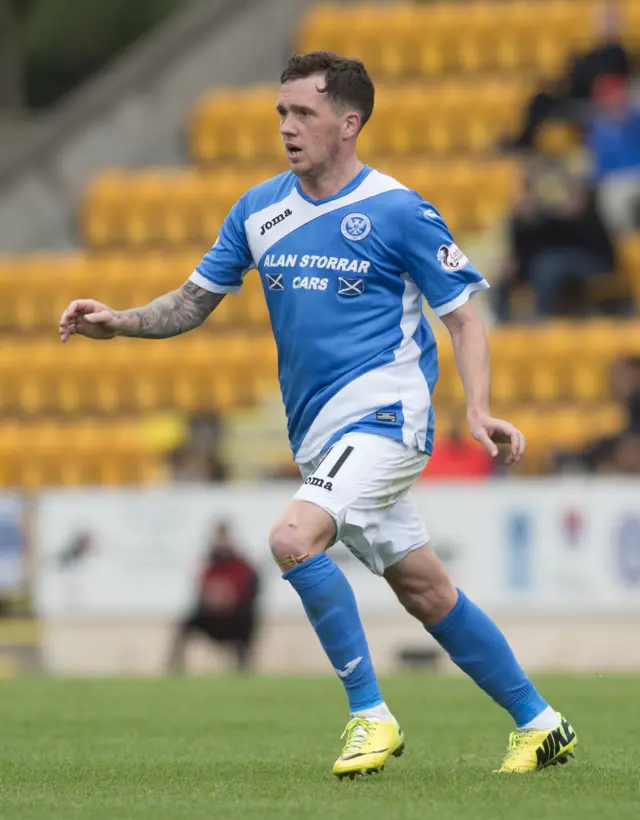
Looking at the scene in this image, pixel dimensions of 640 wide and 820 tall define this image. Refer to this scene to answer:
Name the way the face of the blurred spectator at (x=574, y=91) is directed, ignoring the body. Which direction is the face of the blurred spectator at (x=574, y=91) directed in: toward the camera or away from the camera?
toward the camera

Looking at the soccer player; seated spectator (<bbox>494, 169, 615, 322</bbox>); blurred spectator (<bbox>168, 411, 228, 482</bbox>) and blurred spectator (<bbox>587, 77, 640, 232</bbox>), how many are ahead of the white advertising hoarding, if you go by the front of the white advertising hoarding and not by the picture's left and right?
1

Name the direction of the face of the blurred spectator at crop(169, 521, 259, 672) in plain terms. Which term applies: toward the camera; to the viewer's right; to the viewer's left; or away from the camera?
toward the camera

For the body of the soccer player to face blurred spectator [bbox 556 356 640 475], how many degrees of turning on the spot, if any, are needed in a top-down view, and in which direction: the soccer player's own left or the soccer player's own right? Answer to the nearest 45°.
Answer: approximately 135° to the soccer player's own right

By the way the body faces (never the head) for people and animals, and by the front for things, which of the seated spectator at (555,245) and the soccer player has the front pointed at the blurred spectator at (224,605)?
the seated spectator

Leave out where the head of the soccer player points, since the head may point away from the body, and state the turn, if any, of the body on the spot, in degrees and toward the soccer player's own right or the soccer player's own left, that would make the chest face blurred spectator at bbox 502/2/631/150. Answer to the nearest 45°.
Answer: approximately 135° to the soccer player's own right

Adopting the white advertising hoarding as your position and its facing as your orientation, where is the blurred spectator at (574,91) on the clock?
The blurred spectator is roughly at 7 o'clock from the white advertising hoarding.

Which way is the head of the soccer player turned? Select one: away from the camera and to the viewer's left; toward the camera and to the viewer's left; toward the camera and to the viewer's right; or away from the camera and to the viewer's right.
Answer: toward the camera and to the viewer's left

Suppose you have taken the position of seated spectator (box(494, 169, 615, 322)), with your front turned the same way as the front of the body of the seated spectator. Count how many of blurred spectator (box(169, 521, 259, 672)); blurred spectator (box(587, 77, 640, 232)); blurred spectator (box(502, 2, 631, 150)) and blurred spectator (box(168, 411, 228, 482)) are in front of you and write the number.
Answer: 2

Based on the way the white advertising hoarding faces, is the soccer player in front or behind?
in front

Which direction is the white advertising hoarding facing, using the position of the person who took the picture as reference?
facing the viewer

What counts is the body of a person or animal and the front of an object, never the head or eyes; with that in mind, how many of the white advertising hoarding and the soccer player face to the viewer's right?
0

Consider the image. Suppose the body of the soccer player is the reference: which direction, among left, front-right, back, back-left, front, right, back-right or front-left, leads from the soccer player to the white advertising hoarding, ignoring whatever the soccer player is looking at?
back-right

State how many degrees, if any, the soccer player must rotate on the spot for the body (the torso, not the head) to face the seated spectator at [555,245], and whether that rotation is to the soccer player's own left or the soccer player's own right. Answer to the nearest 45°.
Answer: approximately 135° to the soccer player's own right

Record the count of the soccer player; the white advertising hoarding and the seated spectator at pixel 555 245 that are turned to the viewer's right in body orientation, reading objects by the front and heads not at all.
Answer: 0

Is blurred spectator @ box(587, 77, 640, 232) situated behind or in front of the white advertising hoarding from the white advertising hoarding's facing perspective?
behind
